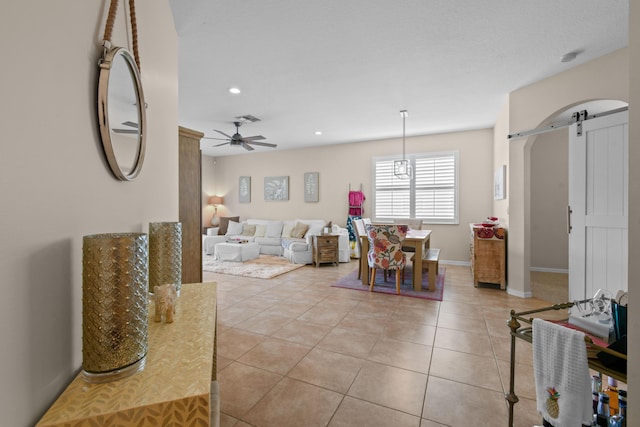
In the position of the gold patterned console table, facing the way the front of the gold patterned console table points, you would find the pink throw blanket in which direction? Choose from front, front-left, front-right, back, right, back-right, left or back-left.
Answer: front-left

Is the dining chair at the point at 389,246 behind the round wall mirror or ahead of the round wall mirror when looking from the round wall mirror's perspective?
ahead

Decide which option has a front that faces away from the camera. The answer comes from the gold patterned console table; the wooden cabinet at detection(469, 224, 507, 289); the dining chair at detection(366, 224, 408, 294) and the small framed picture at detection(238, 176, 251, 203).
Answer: the dining chair

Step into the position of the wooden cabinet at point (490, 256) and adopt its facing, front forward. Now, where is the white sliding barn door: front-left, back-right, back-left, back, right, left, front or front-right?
back-left

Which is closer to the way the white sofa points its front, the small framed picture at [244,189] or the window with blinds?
the window with blinds

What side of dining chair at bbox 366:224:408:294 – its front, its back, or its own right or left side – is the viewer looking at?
back

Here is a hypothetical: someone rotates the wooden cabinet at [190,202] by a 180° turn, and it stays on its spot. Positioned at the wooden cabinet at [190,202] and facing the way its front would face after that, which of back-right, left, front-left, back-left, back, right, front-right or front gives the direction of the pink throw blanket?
back-right

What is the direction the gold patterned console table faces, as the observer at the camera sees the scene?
facing to the right of the viewer

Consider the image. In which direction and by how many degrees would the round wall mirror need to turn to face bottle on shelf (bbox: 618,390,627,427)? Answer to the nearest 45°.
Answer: approximately 45° to its right

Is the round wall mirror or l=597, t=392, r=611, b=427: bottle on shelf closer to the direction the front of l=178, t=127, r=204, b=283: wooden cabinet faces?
the bottle on shelf

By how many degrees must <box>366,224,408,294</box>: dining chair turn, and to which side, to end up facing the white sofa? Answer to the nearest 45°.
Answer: approximately 45° to its left

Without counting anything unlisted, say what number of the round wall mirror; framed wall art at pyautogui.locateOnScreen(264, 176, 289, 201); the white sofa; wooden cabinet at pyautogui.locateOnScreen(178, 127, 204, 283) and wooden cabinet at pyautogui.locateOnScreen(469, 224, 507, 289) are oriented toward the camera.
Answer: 2

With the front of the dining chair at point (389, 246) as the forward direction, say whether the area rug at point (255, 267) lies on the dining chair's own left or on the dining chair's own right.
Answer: on the dining chair's own left

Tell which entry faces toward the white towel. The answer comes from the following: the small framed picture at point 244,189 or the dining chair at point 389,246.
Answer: the small framed picture
